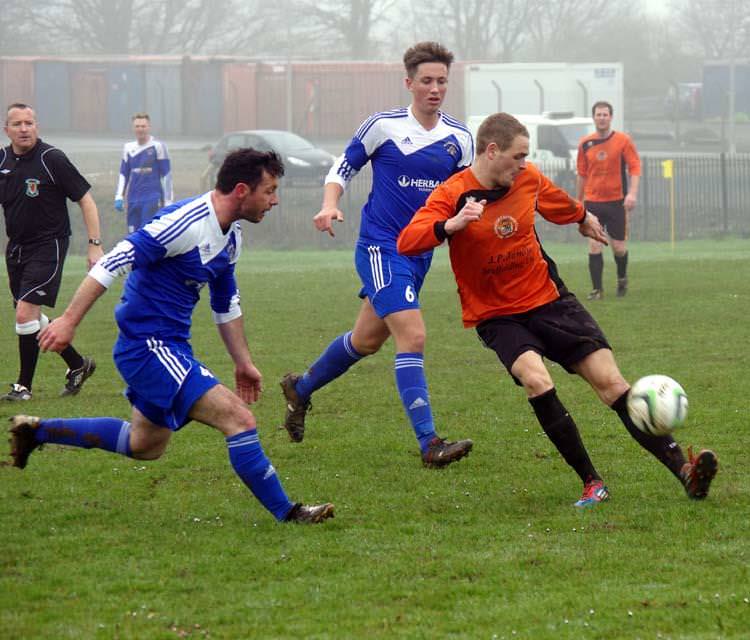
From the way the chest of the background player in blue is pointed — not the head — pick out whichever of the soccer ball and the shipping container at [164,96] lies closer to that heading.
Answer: the soccer ball

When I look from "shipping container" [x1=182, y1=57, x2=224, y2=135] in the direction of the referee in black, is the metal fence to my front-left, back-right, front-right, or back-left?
front-left

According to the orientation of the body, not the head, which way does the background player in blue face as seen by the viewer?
toward the camera

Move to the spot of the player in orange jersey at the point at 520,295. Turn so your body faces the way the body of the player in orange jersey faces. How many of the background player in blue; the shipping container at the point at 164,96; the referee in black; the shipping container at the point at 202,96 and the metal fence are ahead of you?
0

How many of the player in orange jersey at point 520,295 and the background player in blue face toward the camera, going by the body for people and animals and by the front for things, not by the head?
2

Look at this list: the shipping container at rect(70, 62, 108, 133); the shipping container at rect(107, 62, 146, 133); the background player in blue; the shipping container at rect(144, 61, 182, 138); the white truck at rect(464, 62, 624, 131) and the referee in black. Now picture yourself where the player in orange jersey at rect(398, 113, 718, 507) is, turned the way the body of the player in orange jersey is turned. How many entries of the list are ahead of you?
0

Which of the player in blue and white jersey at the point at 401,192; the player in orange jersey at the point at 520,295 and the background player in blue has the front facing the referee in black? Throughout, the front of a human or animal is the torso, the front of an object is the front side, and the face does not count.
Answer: the background player in blue

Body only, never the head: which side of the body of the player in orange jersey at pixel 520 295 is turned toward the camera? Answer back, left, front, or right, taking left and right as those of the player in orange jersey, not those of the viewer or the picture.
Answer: front

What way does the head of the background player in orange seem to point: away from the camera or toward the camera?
toward the camera

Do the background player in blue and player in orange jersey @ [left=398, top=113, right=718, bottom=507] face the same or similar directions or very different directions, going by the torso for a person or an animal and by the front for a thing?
same or similar directions

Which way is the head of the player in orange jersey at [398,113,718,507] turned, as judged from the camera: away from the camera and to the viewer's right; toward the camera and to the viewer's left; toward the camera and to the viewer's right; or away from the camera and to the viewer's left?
toward the camera and to the viewer's right

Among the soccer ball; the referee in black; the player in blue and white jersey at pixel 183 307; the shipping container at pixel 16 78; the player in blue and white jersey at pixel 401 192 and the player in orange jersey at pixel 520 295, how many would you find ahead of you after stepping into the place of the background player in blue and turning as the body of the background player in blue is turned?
5

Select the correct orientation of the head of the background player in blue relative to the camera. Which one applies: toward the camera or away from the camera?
toward the camera

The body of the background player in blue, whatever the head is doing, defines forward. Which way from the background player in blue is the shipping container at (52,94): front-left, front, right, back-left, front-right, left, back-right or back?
back

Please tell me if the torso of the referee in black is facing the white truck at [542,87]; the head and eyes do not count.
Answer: no

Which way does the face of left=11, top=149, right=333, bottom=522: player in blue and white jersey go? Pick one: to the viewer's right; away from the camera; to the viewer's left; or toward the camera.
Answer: to the viewer's right
